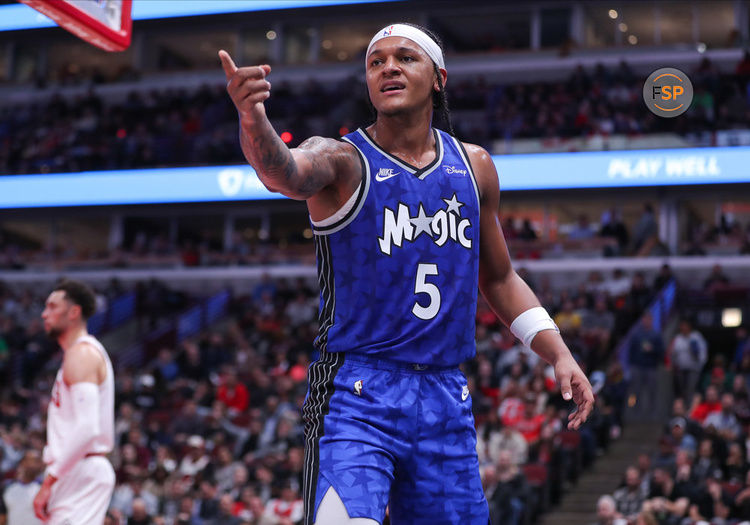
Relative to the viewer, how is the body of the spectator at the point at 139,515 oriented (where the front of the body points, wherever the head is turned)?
toward the camera

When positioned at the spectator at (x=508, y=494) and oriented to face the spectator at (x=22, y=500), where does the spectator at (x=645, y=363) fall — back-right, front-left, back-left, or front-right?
back-right

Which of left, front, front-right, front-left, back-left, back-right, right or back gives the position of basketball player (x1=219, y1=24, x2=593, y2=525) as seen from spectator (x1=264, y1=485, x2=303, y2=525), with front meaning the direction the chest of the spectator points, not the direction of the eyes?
front

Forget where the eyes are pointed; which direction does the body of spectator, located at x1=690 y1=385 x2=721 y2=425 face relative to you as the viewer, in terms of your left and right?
facing the viewer and to the left of the viewer

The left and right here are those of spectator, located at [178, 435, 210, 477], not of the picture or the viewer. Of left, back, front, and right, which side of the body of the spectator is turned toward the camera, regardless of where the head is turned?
front

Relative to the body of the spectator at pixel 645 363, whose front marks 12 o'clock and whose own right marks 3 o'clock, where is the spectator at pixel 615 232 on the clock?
the spectator at pixel 615 232 is roughly at 6 o'clock from the spectator at pixel 645 363.

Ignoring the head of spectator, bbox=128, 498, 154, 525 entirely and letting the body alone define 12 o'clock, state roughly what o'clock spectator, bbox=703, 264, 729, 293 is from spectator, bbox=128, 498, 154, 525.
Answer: spectator, bbox=703, 264, 729, 293 is roughly at 8 o'clock from spectator, bbox=128, 498, 154, 525.

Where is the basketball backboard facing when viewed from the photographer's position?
facing the viewer and to the right of the viewer

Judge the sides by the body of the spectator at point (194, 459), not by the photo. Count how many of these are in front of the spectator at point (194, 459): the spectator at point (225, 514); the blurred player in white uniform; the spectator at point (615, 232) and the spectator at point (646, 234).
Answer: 2

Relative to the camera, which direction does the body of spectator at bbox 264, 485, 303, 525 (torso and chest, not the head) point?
toward the camera

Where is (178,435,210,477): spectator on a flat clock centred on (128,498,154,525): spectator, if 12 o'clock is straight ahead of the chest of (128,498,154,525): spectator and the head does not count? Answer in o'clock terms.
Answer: (178,435,210,477): spectator is roughly at 7 o'clock from (128,498,154,525): spectator.

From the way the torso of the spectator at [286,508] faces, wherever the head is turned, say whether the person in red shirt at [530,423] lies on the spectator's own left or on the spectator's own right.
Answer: on the spectator's own left

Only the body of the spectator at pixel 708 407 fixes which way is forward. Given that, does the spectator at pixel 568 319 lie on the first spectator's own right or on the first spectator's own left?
on the first spectator's own right
